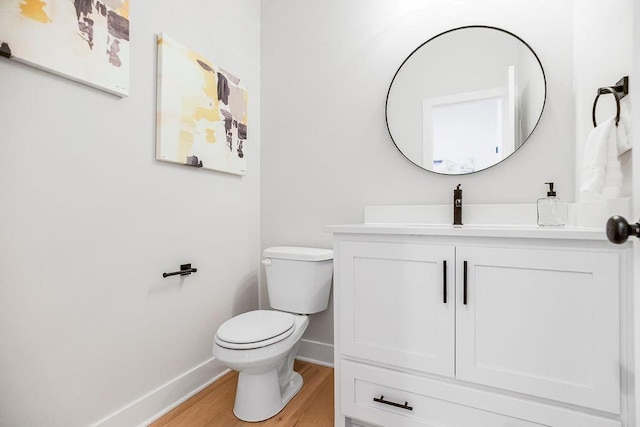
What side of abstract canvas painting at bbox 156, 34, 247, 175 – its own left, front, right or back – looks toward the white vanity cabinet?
front

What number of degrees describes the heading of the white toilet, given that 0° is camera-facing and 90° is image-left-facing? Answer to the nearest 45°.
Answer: approximately 45°

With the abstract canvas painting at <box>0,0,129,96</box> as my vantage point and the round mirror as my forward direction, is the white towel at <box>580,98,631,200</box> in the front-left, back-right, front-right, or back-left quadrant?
front-right

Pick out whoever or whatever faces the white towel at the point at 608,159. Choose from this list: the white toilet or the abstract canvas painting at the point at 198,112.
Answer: the abstract canvas painting

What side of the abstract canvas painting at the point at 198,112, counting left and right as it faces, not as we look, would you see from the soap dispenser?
front

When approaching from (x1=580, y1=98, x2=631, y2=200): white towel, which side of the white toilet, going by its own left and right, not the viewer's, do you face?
left

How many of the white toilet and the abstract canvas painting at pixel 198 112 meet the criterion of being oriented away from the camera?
0

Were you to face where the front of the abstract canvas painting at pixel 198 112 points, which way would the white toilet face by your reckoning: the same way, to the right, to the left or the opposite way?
to the right

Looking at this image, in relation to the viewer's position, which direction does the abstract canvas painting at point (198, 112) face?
facing the viewer and to the right of the viewer
